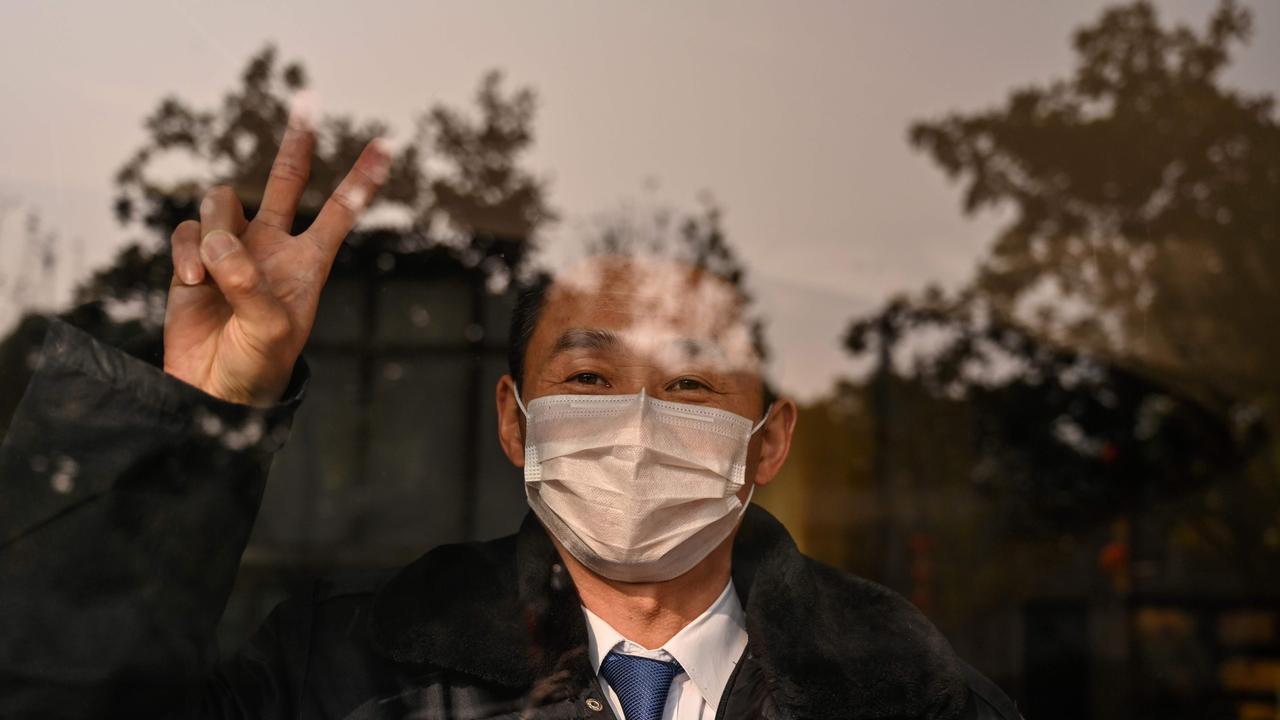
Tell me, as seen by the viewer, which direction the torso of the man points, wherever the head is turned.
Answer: toward the camera
